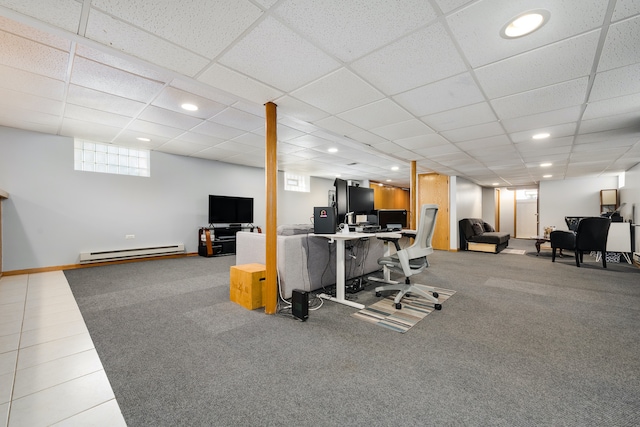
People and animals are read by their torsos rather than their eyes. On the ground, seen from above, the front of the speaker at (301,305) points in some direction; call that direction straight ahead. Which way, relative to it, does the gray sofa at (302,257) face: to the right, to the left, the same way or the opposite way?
the opposite way

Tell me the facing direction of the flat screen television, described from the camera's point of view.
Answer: facing the viewer and to the right of the viewer

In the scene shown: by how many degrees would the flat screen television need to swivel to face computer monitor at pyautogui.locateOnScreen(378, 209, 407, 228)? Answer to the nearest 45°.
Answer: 0° — it already faces it

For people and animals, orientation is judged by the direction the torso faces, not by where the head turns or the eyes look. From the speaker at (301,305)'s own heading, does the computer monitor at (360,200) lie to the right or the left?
on its left

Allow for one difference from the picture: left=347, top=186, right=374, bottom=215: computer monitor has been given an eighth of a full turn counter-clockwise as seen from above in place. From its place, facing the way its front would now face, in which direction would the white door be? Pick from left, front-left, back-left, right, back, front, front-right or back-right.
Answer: front-left

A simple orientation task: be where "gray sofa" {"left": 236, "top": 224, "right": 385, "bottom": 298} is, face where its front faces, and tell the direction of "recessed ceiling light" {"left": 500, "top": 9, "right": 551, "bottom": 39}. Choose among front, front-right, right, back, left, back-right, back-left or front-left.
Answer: back

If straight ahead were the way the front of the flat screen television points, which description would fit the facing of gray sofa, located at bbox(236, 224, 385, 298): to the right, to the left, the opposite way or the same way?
the opposite way

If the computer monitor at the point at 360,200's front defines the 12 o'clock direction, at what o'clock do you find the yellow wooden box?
The yellow wooden box is roughly at 3 o'clock from the computer monitor.

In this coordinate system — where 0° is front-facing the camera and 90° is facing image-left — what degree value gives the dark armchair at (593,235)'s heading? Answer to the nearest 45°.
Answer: approximately 135°

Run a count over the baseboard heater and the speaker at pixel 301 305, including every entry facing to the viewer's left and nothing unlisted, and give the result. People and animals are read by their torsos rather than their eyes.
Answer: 0

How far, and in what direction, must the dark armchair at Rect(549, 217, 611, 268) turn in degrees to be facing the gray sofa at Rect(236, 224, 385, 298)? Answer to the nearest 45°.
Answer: approximately 90° to its left

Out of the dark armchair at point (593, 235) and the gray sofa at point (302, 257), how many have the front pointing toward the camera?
0

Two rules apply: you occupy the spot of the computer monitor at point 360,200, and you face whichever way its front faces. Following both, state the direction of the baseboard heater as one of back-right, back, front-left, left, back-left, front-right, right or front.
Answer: back-right

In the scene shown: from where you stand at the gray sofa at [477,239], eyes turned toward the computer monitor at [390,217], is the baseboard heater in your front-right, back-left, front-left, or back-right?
front-right

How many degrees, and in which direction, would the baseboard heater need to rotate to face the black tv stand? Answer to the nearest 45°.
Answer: approximately 45° to its left

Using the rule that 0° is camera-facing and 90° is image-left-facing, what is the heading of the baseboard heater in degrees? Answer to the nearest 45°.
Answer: approximately 315°
